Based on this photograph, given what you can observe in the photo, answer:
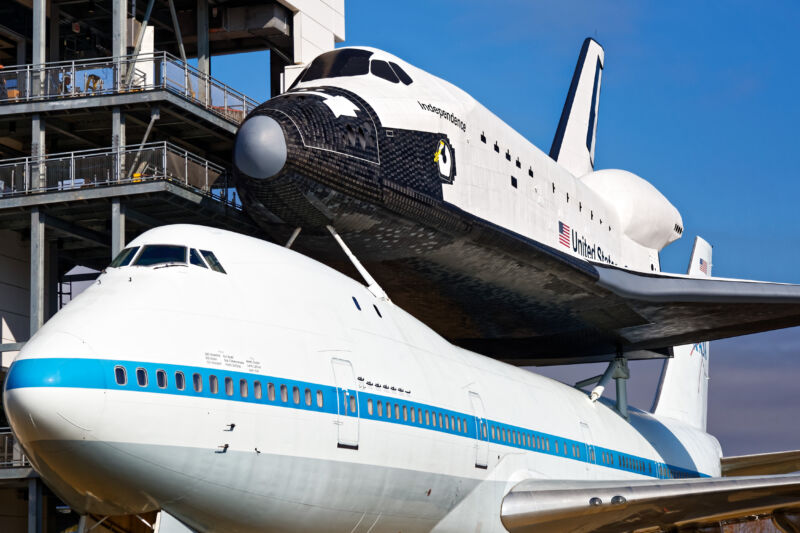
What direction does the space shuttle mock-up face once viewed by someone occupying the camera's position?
facing the viewer and to the left of the viewer

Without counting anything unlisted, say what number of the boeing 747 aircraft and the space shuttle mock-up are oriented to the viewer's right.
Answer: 0
